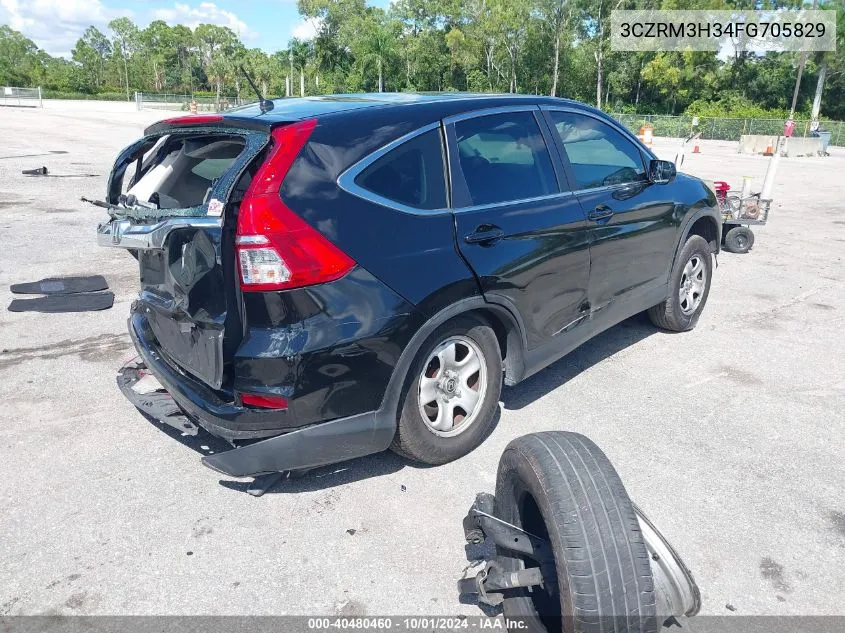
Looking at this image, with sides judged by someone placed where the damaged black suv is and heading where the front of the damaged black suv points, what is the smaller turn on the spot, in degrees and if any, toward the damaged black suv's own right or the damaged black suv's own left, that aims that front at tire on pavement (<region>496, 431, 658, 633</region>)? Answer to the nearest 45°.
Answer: approximately 90° to the damaged black suv's own right

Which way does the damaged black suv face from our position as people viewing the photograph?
facing away from the viewer and to the right of the viewer

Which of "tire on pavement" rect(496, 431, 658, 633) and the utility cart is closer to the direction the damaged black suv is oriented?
the utility cart

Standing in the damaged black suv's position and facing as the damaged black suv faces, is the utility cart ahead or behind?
ahead

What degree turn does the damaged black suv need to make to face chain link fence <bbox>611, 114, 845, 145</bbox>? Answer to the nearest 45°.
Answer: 0° — it already faces it
